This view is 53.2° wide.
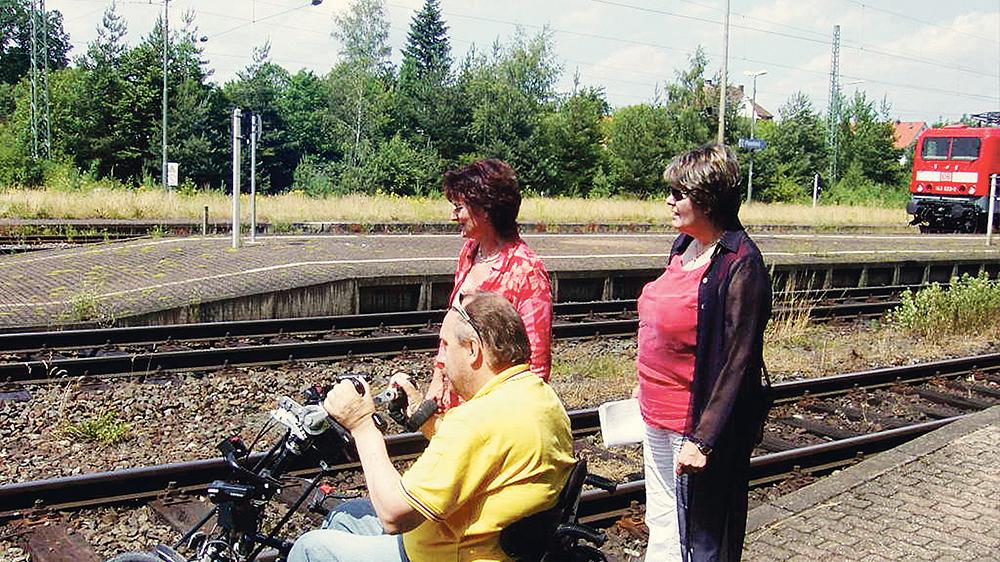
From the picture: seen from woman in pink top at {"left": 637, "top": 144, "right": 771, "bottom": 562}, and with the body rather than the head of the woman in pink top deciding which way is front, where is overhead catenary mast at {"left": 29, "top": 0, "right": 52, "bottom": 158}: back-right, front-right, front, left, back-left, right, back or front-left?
right

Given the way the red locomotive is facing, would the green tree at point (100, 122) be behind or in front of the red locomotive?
in front

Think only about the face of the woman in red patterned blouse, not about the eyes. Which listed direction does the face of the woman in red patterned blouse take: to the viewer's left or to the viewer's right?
to the viewer's left

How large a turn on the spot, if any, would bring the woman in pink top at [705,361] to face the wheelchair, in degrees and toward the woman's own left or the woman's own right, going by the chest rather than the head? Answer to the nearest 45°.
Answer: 0° — they already face it

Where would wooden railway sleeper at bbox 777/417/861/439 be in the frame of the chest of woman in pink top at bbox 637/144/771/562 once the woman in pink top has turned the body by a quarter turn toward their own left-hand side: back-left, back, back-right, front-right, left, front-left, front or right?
back-left

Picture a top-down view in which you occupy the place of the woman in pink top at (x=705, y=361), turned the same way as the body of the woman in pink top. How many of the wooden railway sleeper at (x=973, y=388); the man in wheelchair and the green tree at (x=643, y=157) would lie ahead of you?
1

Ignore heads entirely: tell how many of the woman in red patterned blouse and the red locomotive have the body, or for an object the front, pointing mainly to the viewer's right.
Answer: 0

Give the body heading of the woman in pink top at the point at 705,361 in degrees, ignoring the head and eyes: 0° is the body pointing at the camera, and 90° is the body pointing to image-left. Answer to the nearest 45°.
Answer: approximately 45°

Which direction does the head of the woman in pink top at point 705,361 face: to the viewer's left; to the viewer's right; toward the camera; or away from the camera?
to the viewer's left

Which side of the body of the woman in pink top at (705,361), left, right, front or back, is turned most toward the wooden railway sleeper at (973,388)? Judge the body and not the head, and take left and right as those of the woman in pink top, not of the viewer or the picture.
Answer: back

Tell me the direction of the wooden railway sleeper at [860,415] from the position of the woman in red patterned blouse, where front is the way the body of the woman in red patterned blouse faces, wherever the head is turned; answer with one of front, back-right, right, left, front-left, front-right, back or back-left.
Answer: back

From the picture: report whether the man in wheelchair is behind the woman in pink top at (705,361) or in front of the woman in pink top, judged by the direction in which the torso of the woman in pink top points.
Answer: in front
